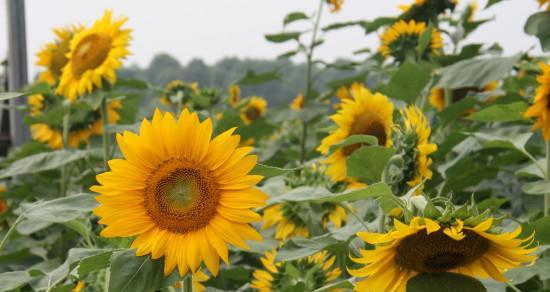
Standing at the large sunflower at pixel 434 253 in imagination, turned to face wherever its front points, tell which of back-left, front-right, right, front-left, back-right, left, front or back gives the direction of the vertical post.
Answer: back-right

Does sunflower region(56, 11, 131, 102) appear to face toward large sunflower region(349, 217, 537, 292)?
no

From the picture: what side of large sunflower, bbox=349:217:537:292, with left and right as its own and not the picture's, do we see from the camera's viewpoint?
front

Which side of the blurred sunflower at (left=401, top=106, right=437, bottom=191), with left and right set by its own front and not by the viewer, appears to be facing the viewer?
right

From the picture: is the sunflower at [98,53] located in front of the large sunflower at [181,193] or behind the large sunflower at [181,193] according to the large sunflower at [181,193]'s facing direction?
behind

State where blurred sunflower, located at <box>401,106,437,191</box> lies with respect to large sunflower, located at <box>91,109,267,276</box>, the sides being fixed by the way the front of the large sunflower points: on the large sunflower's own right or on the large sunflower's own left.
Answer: on the large sunflower's own left
